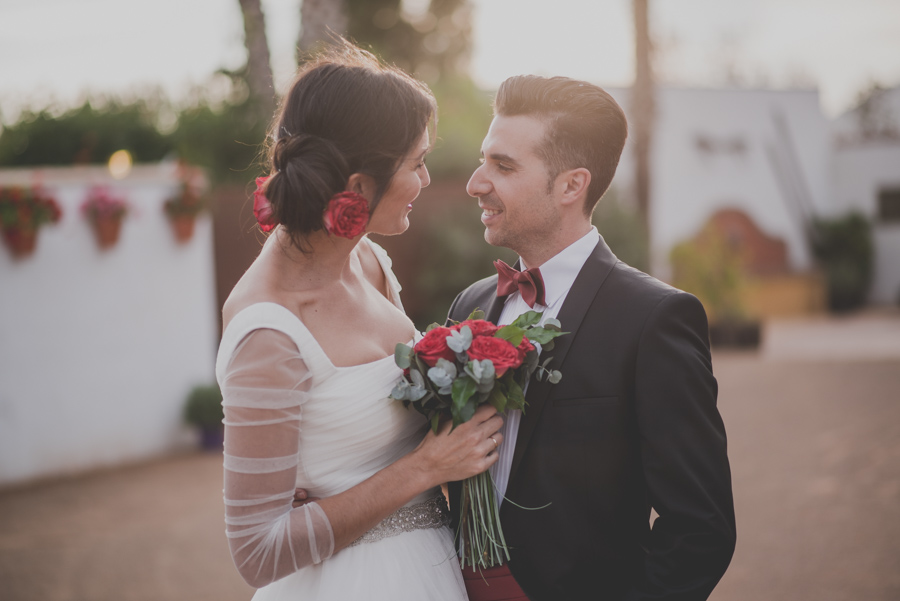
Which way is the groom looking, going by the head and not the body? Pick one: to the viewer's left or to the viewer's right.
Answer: to the viewer's left

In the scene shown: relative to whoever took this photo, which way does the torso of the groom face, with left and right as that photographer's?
facing the viewer and to the left of the viewer

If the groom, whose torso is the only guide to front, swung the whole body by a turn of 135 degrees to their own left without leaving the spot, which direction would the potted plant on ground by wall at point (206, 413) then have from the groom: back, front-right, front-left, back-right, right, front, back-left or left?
back-left

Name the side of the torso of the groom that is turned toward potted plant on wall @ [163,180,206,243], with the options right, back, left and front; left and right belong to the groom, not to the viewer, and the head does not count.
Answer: right

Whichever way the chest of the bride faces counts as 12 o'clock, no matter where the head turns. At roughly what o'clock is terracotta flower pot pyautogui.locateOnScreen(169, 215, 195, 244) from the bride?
The terracotta flower pot is roughly at 7 o'clock from the bride.

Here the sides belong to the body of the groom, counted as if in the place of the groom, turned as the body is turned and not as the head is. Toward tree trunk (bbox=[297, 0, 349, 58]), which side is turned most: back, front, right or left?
right

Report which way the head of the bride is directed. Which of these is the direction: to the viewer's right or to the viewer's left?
to the viewer's right

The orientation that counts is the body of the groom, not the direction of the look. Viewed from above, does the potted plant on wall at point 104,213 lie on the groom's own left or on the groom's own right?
on the groom's own right

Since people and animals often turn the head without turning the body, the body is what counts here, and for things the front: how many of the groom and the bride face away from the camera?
0

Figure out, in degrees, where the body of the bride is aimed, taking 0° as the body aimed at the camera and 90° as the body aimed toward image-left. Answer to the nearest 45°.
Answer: approximately 315°
